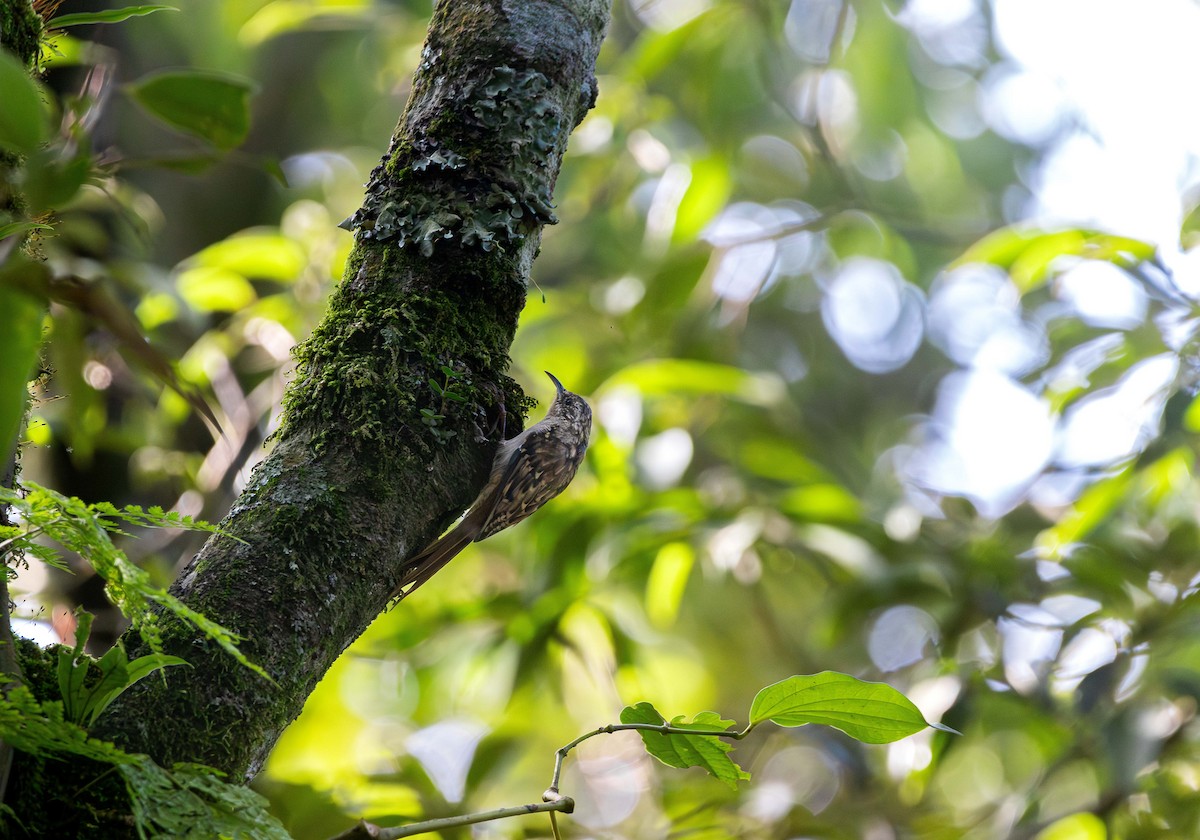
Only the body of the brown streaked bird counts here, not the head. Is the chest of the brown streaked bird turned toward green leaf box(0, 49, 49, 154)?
no

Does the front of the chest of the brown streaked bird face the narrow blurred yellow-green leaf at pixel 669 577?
no

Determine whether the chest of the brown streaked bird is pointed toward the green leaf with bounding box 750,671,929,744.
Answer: no

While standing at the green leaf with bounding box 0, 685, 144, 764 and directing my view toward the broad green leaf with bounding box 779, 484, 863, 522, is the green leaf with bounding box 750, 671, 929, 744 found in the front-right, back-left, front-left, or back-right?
front-right

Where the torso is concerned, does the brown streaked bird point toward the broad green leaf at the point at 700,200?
no
